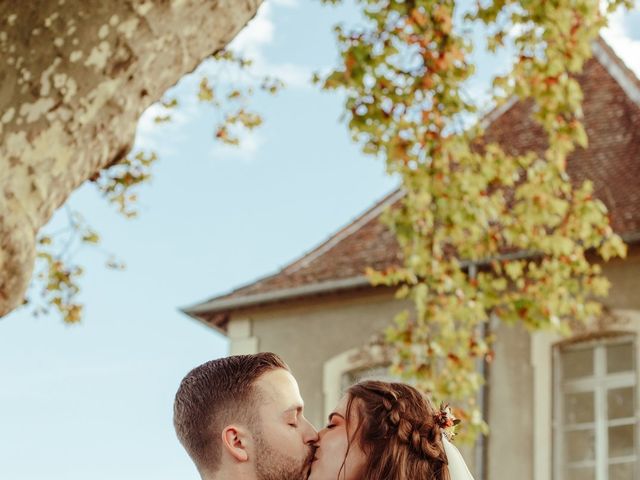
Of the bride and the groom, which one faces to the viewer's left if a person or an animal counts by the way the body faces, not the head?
the bride

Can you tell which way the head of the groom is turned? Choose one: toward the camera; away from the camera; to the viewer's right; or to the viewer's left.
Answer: to the viewer's right

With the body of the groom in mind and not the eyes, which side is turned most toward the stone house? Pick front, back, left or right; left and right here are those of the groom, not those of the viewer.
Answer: left

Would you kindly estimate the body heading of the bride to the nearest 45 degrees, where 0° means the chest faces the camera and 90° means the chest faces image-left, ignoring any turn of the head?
approximately 90°

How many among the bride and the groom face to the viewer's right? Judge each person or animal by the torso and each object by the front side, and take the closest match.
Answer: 1

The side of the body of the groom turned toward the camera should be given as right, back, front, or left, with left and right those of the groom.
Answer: right

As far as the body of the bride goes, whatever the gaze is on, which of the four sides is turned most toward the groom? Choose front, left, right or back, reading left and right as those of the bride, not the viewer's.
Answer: front

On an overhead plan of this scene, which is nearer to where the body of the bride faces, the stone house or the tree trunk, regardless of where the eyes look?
the tree trunk

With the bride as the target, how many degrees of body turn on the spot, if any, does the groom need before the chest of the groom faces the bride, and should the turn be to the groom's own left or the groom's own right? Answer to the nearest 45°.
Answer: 0° — they already face them

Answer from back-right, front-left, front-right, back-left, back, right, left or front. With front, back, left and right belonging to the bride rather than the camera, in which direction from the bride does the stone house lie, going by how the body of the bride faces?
right

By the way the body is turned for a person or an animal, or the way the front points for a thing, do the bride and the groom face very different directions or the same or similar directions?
very different directions
